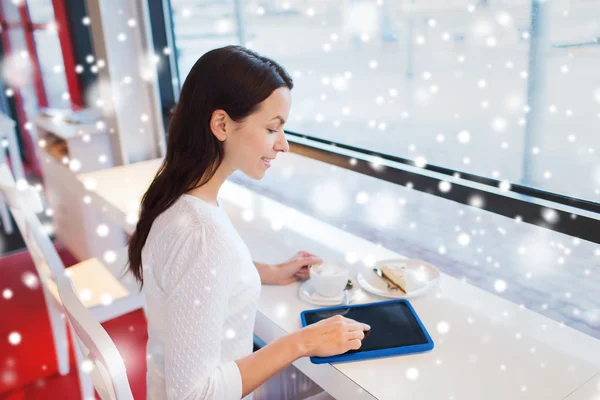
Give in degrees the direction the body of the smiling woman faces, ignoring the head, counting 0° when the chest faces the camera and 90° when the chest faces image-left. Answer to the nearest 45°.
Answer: approximately 270°

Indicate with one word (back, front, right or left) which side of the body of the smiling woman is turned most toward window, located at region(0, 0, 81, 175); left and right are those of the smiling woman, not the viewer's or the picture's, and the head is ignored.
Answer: left

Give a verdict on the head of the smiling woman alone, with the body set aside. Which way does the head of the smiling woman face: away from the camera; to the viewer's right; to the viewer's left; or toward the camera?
to the viewer's right
